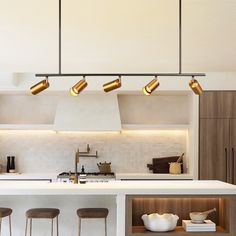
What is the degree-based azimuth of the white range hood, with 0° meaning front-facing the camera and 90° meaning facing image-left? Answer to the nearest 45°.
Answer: approximately 0°

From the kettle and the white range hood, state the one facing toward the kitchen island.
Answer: the white range hood

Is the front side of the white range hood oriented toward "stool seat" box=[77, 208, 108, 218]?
yes

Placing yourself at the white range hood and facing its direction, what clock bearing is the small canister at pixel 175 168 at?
The small canister is roughly at 9 o'clock from the white range hood.

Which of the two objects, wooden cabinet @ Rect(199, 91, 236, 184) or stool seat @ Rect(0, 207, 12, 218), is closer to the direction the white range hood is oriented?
the stool seat
